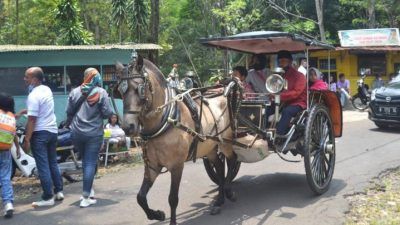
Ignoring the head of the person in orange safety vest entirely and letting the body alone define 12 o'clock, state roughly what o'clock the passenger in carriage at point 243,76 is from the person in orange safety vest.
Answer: The passenger in carriage is roughly at 3 o'clock from the person in orange safety vest.

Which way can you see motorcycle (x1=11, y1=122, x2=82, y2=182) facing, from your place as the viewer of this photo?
facing to the left of the viewer

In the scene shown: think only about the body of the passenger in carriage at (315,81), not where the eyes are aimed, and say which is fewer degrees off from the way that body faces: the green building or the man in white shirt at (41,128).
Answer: the man in white shirt

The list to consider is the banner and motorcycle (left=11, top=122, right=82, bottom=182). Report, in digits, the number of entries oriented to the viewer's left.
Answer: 1

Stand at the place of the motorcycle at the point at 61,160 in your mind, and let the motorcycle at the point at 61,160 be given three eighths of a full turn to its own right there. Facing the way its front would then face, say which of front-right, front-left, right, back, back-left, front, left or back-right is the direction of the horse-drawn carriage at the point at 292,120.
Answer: right

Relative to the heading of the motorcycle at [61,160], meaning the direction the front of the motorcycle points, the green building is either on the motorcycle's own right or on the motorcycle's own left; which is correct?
on the motorcycle's own right

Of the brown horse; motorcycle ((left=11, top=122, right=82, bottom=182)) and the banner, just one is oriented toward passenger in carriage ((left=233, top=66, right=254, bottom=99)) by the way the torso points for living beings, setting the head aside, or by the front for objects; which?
the banner

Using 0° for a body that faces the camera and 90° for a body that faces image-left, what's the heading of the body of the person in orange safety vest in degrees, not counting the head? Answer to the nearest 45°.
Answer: approximately 180°
